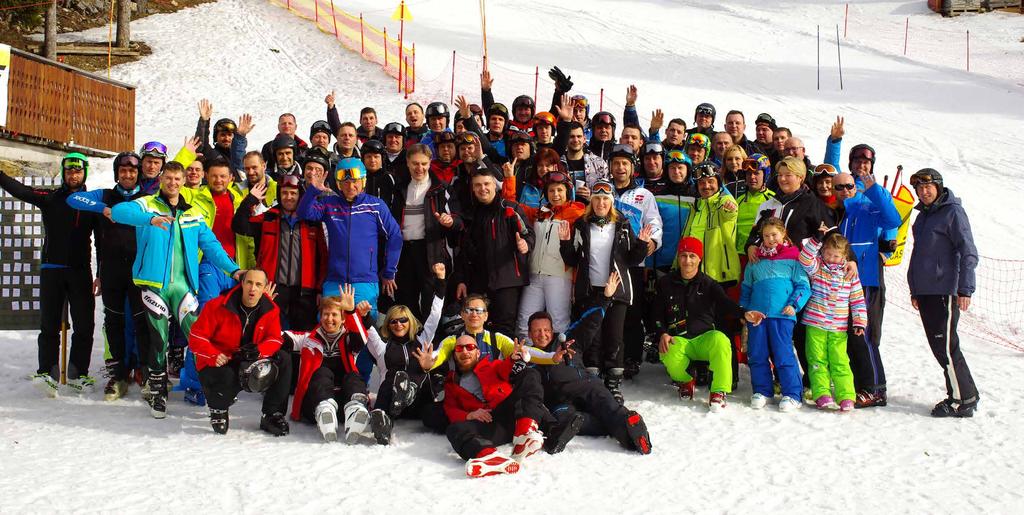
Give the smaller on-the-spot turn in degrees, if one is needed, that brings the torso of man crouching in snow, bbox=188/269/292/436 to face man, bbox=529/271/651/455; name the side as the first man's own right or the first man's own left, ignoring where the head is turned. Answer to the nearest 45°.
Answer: approximately 90° to the first man's own left

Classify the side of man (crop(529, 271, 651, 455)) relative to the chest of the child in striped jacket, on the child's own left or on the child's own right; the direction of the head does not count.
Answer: on the child's own right

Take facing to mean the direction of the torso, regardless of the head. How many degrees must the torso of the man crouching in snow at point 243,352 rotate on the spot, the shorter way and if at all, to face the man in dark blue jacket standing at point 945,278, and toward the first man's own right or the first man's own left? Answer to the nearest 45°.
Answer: approximately 90° to the first man's own left

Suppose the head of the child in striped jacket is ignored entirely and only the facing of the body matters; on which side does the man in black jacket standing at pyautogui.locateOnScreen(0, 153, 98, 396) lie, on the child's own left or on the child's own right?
on the child's own right

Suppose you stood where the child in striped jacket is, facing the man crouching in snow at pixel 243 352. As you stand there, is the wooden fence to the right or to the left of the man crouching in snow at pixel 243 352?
right

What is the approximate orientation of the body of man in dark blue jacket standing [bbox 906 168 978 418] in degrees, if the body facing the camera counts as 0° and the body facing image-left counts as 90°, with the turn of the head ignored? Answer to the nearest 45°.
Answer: approximately 45°

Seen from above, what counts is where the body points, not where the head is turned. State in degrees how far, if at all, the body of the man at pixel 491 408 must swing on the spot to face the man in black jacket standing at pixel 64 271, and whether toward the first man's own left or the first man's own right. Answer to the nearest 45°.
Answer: approximately 90° to the first man's own right
